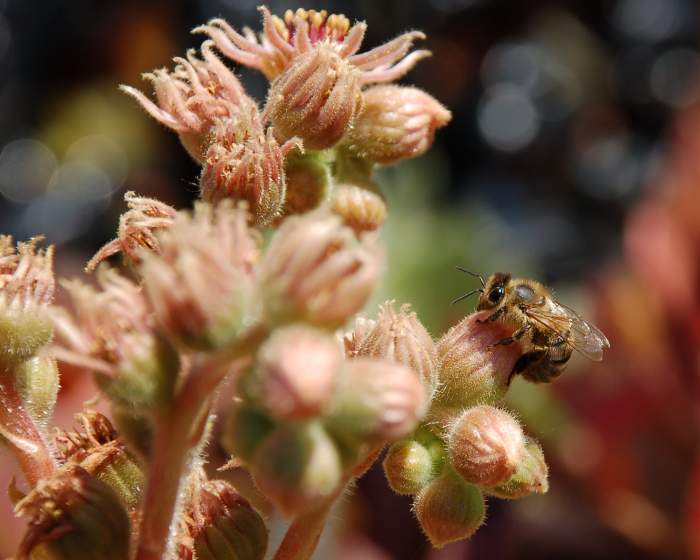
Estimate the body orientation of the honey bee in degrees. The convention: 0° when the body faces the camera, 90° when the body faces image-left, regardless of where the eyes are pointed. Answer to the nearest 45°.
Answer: approximately 90°
